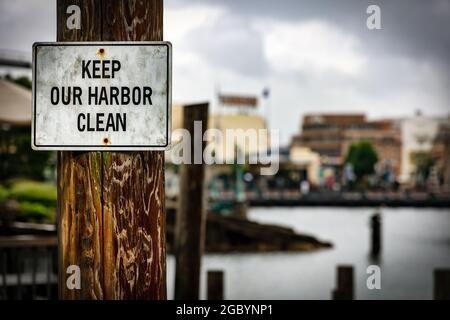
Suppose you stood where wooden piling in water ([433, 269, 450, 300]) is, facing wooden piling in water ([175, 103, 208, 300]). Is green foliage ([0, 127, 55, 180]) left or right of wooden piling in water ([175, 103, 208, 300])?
right

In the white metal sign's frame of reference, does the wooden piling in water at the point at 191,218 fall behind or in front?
behind

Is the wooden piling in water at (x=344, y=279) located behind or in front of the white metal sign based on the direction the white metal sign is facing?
behind

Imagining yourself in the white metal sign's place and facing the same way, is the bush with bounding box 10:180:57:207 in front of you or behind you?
behind

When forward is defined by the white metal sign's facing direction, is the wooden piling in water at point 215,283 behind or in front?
behind

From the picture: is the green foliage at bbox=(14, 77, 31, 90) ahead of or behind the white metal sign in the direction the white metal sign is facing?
behind

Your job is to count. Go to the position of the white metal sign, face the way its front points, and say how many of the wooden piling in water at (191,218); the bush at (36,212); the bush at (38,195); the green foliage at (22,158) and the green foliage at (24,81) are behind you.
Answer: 5

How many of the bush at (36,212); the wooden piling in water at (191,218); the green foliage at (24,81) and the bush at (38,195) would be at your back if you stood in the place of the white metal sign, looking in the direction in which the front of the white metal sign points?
4

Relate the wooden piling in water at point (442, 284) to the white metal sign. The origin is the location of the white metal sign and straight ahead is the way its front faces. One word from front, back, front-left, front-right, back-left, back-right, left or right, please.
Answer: back-left

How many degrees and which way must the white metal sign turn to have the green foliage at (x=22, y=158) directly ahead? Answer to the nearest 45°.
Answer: approximately 180°

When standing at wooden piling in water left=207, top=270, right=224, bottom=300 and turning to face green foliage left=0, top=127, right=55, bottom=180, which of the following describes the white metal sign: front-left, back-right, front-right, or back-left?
back-left

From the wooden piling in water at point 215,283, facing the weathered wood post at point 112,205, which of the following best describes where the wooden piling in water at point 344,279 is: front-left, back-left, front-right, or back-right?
back-left

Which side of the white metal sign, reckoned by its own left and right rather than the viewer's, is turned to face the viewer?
front

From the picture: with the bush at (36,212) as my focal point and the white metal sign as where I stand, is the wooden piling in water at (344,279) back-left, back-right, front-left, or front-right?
front-right

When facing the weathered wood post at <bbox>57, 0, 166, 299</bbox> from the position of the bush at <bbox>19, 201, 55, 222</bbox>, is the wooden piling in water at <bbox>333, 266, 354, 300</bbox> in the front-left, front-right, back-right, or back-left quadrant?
front-left

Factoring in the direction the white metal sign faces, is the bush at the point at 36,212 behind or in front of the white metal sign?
behind
